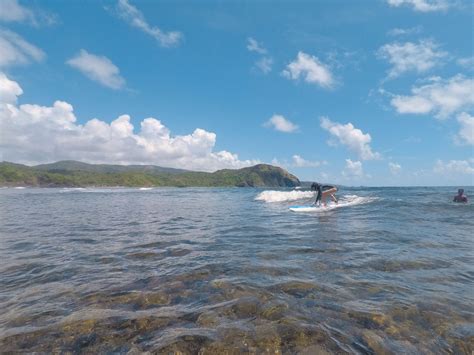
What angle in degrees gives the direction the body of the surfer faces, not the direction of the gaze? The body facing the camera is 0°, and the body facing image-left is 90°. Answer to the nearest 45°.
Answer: approximately 90°
